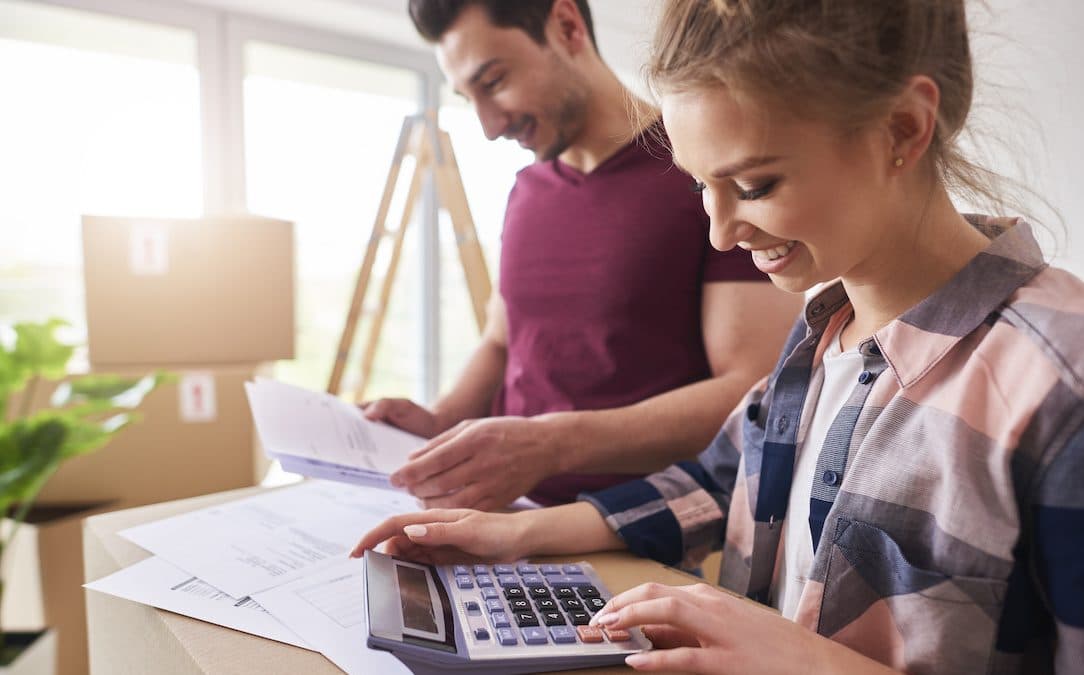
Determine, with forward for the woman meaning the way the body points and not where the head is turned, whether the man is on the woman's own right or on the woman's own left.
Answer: on the woman's own right

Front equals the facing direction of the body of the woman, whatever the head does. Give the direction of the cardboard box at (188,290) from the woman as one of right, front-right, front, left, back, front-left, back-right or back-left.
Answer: right

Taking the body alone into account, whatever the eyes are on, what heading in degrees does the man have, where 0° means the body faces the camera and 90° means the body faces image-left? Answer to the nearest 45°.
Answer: approximately 45°

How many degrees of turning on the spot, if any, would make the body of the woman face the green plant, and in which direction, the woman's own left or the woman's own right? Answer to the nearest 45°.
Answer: approximately 45° to the woman's own right

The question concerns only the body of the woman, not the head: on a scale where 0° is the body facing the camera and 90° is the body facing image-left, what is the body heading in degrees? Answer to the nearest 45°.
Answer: approximately 45°

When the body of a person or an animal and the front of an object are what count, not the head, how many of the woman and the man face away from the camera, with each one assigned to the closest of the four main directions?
0
